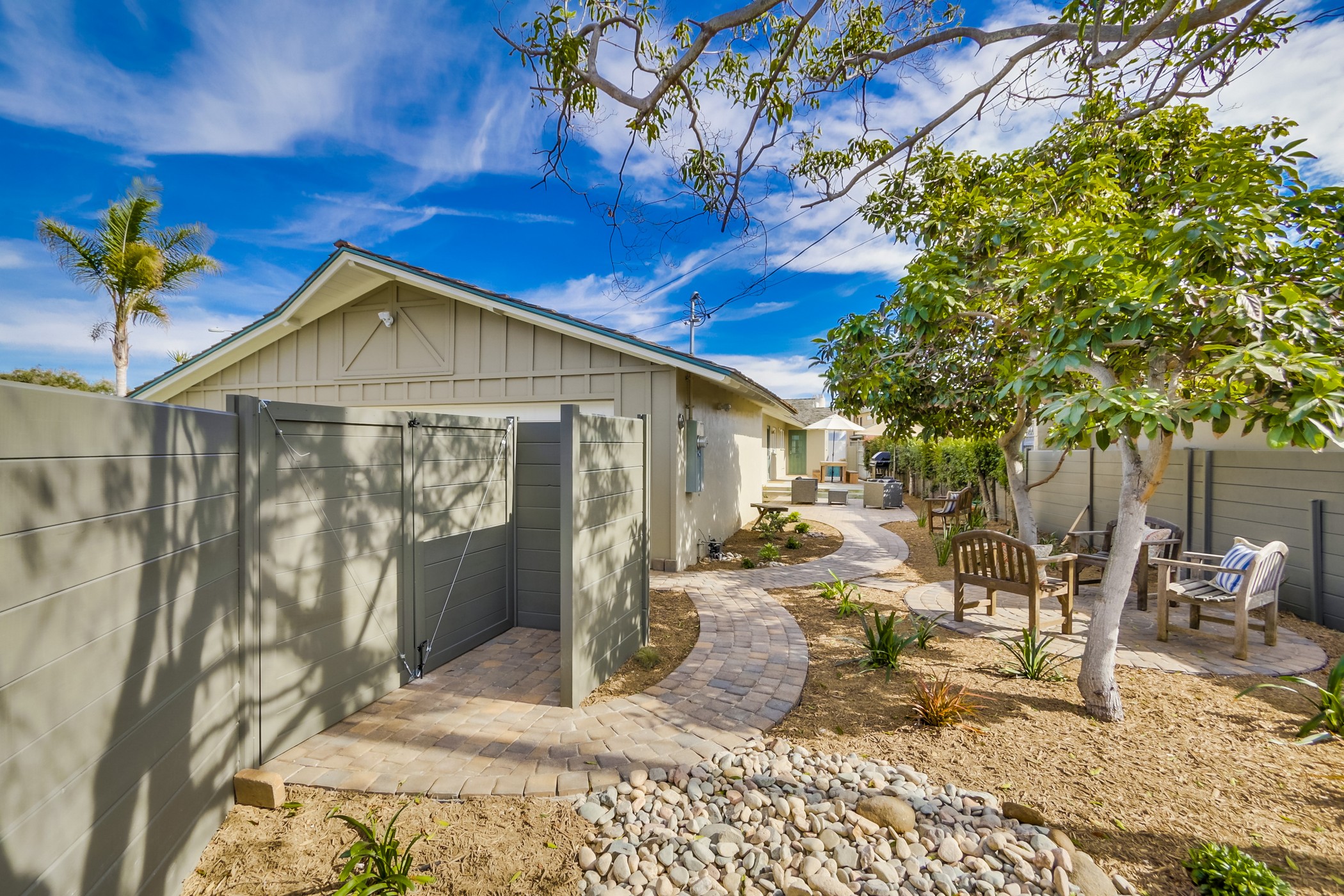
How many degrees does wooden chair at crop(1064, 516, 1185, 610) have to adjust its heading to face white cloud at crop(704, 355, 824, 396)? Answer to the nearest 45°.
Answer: approximately 90° to its right

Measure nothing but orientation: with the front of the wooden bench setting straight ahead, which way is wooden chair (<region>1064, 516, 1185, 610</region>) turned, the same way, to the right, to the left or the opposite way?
the opposite way

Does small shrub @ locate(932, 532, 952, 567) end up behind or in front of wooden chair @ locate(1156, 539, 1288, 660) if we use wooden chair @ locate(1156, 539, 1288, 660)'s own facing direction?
in front

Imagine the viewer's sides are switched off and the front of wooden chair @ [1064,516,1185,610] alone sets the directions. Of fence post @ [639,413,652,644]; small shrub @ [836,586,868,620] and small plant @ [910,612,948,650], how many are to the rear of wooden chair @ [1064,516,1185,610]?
0

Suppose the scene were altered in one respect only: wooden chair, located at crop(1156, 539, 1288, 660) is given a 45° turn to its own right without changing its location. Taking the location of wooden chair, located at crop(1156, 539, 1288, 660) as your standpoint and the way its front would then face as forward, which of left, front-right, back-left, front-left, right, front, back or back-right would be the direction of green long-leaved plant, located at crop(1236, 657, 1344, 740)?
back

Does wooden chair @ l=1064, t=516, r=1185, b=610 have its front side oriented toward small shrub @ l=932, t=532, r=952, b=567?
no

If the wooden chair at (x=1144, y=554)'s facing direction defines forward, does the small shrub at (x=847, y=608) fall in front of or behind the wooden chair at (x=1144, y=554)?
in front

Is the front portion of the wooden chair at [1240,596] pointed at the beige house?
no

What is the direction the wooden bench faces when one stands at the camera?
facing away from the viewer and to the right of the viewer

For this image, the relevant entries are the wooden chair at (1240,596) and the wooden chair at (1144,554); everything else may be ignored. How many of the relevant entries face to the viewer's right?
0

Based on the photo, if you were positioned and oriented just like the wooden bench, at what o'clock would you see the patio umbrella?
The patio umbrella is roughly at 10 o'clock from the wooden bench.

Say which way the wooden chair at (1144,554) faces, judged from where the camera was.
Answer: facing the viewer and to the left of the viewer

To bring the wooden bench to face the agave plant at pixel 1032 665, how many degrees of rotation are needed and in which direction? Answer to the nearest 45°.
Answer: approximately 135° to its right
